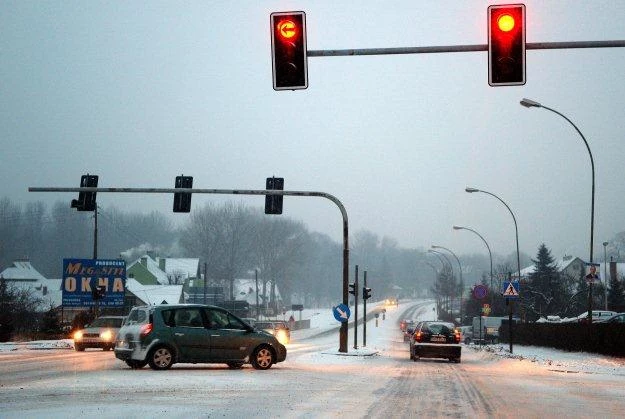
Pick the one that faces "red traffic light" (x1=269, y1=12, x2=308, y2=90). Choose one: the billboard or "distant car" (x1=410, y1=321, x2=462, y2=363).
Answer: the billboard

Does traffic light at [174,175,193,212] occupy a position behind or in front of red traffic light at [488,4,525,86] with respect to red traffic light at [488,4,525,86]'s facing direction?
behind

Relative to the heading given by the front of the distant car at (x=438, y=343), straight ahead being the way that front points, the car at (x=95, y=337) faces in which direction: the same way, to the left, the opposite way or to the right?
the opposite way

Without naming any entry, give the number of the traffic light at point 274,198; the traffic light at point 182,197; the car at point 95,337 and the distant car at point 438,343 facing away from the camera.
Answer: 3

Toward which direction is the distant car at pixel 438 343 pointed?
away from the camera

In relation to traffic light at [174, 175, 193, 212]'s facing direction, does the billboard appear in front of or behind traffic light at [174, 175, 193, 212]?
in front

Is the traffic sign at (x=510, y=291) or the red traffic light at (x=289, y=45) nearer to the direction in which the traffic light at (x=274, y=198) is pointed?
the traffic sign

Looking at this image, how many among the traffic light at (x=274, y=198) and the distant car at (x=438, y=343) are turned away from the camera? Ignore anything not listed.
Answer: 2

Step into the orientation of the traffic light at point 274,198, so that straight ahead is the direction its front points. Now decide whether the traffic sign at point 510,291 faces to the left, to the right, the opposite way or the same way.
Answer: the opposite way

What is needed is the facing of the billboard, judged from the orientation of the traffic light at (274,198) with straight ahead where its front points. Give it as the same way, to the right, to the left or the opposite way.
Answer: the opposite way

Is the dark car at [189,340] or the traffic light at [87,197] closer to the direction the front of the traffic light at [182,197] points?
the traffic light

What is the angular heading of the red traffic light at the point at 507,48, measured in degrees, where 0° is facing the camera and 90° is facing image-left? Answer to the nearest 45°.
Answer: approximately 0°

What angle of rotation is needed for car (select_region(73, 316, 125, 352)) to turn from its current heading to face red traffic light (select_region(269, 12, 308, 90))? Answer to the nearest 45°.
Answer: approximately 45° to its left

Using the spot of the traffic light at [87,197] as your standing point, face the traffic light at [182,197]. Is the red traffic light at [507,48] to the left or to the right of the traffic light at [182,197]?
right

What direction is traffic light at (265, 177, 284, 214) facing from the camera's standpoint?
away from the camera
